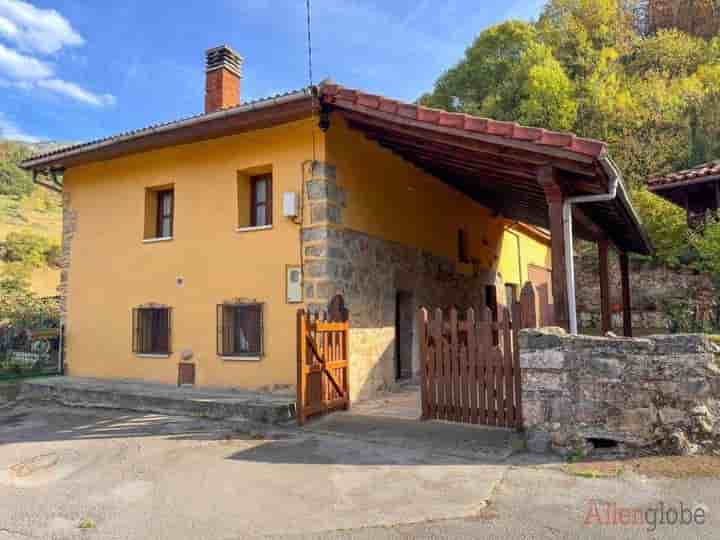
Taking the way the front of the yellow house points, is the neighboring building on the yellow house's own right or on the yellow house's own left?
on the yellow house's own left

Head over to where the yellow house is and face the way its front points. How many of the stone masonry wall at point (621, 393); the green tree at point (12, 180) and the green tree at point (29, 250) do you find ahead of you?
1

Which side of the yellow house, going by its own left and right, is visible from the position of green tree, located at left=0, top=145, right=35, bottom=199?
back

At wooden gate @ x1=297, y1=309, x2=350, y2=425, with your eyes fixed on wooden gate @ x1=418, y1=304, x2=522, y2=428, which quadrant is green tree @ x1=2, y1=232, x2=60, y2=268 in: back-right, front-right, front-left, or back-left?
back-left

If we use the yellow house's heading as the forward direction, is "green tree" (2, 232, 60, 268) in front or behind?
behind

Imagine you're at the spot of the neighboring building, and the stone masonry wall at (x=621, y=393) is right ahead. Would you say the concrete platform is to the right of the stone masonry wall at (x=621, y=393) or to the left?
right

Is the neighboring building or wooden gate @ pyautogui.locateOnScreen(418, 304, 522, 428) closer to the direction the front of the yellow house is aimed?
the wooden gate

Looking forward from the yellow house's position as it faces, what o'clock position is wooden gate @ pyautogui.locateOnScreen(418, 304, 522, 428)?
The wooden gate is roughly at 12 o'clock from the yellow house.

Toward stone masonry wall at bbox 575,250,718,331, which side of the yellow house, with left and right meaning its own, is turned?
left

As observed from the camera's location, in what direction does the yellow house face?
facing the viewer and to the right of the viewer
